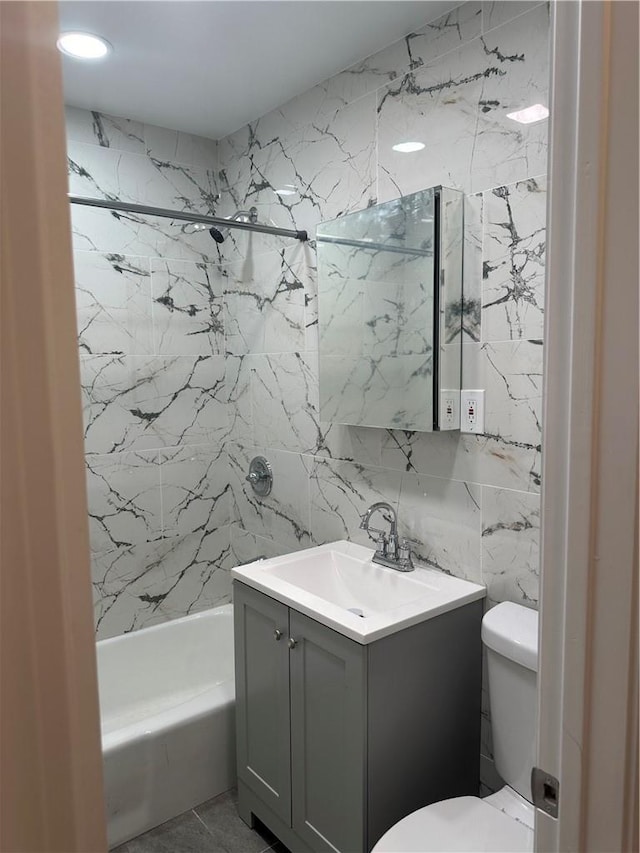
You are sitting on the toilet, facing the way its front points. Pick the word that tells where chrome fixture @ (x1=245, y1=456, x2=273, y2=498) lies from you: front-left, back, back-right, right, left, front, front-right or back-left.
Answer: right

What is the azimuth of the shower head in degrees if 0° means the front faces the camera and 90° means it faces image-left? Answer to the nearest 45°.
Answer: approximately 45°

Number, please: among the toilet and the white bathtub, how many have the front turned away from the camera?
0

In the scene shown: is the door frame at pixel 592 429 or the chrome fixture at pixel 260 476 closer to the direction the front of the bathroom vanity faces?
the door frame

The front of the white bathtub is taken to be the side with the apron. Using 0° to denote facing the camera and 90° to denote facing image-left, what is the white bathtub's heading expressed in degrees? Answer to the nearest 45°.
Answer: approximately 315°
